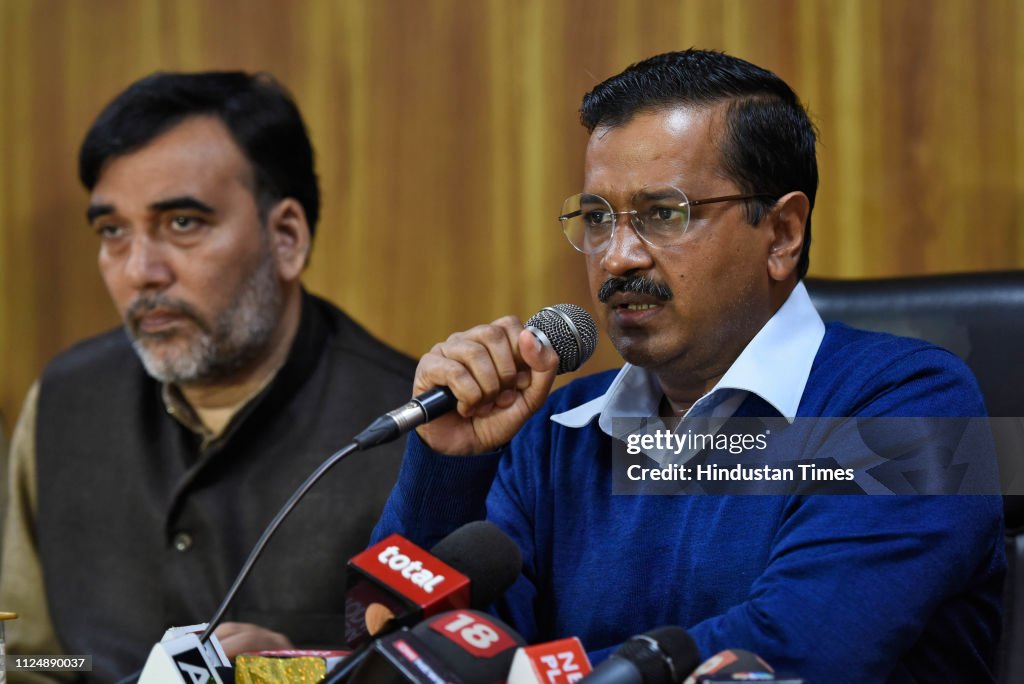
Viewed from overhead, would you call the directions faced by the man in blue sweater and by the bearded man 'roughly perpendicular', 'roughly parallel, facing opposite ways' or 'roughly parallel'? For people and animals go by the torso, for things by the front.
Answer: roughly parallel

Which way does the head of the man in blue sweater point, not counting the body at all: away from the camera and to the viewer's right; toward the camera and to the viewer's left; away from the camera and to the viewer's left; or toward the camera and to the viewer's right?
toward the camera and to the viewer's left

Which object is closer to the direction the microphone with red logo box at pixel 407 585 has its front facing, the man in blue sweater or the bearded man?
the man in blue sweater

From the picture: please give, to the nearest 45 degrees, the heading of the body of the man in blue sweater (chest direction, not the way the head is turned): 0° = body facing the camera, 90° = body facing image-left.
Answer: approximately 45°

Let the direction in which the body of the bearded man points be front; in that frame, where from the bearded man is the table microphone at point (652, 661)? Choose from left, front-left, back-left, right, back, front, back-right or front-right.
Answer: front-left

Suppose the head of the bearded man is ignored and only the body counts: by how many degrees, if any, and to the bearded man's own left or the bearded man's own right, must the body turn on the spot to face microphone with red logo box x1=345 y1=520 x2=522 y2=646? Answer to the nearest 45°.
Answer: approximately 45° to the bearded man's own left

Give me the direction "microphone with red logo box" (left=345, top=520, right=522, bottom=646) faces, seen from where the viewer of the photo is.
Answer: facing away from the viewer and to the right of the viewer

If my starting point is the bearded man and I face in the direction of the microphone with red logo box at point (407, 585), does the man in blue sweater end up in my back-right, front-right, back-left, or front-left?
front-left

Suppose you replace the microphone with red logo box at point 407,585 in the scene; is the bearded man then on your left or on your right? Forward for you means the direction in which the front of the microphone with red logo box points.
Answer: on your left

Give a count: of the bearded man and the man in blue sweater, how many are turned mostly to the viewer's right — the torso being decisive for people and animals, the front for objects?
0

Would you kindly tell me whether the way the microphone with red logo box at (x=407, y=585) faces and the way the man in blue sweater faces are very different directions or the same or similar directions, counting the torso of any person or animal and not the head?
very different directions

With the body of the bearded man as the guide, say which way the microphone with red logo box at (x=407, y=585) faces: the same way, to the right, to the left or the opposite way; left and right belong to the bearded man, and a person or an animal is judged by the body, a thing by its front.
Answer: the opposite way

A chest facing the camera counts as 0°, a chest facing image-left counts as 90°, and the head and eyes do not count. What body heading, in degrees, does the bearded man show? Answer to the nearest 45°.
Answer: approximately 45°

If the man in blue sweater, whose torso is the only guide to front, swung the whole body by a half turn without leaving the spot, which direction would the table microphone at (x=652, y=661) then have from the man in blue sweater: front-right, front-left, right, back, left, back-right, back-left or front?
back-right
